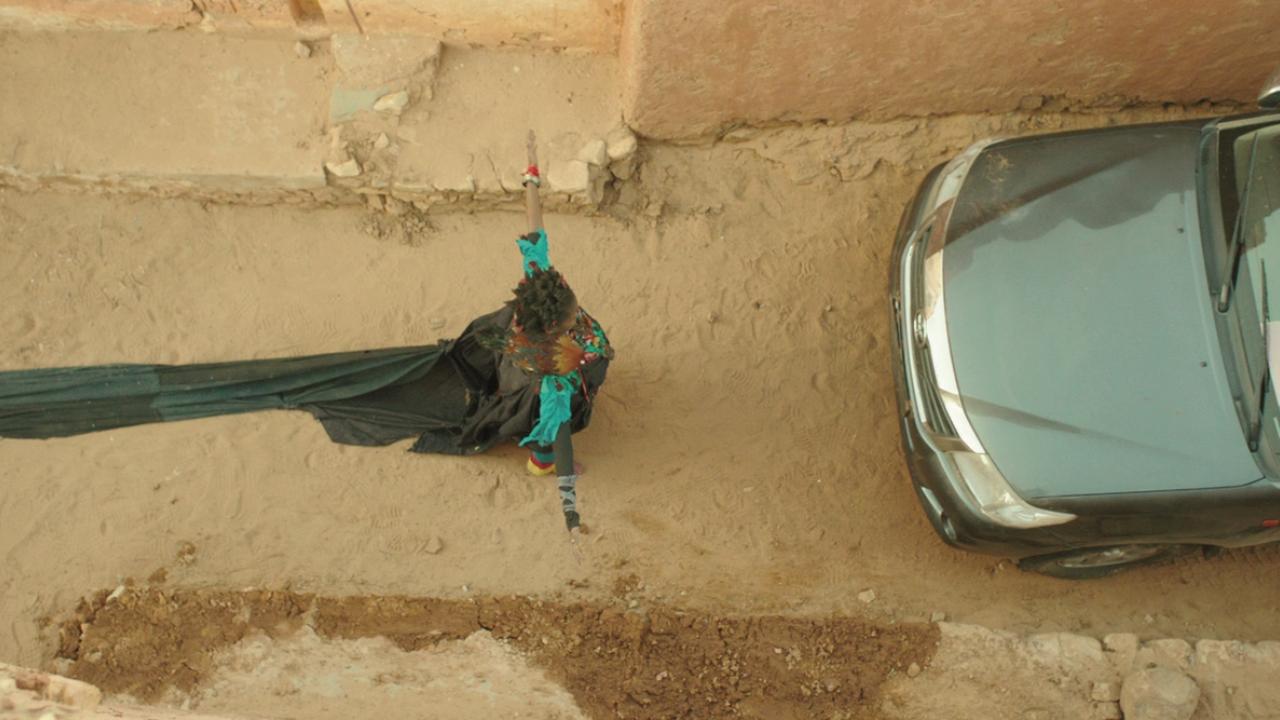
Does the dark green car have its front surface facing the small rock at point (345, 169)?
yes

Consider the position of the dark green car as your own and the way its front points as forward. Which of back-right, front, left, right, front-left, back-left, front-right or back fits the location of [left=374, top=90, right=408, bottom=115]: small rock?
front

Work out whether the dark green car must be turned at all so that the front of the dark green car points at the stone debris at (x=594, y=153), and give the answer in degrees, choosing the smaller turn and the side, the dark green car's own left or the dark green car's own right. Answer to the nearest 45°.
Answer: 0° — it already faces it

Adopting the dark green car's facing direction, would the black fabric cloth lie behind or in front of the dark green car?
in front

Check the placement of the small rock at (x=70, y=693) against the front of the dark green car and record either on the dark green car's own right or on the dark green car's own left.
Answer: on the dark green car's own left

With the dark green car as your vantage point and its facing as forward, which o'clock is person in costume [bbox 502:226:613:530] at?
The person in costume is roughly at 11 o'clock from the dark green car.

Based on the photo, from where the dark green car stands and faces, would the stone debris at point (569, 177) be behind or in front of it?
in front

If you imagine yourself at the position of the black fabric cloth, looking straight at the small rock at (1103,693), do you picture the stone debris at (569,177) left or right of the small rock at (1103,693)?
left

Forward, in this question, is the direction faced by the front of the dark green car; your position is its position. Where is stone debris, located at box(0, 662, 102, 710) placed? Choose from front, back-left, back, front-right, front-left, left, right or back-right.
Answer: front-left

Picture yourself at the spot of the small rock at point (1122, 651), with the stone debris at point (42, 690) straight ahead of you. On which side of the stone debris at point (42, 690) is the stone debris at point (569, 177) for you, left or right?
right

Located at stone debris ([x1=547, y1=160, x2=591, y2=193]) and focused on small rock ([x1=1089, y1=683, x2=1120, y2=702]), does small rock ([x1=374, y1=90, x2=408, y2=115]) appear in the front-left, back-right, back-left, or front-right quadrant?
back-right

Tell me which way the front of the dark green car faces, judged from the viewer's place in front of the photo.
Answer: facing to the left of the viewer

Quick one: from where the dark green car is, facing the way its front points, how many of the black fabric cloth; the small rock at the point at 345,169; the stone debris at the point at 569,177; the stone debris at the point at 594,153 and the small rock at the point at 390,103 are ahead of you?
5
